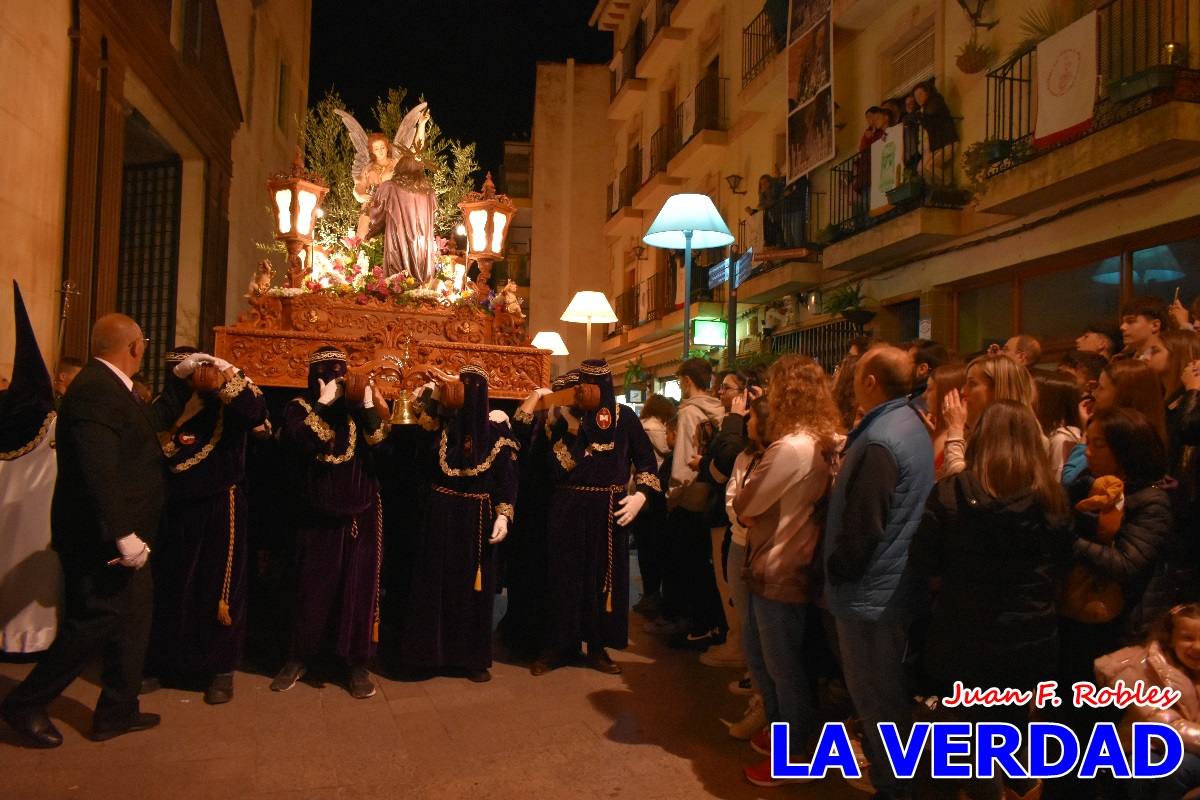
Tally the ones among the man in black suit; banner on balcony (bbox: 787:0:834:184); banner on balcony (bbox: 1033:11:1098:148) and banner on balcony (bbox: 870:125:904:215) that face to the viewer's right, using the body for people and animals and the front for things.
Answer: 1

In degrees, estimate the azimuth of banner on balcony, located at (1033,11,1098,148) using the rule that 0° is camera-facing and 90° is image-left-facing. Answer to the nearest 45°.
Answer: approximately 45°

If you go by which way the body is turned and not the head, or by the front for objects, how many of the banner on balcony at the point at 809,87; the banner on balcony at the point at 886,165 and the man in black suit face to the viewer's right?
1

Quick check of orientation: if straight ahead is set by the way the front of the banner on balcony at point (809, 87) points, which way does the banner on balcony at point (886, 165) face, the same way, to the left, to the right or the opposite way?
the same way

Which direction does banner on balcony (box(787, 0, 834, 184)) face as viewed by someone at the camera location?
facing the viewer and to the left of the viewer

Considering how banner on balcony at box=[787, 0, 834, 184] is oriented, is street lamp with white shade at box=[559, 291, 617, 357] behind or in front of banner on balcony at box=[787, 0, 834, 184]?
in front

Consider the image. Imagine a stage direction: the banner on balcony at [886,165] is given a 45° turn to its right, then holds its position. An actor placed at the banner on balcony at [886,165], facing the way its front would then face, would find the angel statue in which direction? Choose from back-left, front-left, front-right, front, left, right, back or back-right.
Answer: front-left

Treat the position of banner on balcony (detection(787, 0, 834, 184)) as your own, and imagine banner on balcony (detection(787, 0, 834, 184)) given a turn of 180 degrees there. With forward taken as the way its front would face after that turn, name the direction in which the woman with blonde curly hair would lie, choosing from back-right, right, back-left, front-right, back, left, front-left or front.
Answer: back-right

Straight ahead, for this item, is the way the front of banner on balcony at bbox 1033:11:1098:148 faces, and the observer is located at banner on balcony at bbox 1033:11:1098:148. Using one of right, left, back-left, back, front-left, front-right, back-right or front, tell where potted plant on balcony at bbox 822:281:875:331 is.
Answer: right

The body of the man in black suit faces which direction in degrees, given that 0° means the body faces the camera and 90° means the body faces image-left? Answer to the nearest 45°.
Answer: approximately 270°

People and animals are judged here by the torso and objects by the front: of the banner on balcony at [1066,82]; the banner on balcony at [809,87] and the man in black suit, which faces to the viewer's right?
the man in black suit

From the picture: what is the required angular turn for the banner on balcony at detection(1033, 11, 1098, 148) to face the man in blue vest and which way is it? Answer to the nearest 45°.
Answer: approximately 45° to its left

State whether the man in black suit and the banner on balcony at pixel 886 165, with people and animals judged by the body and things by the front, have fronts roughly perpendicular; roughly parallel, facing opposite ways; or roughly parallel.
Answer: roughly parallel, facing opposite ways
